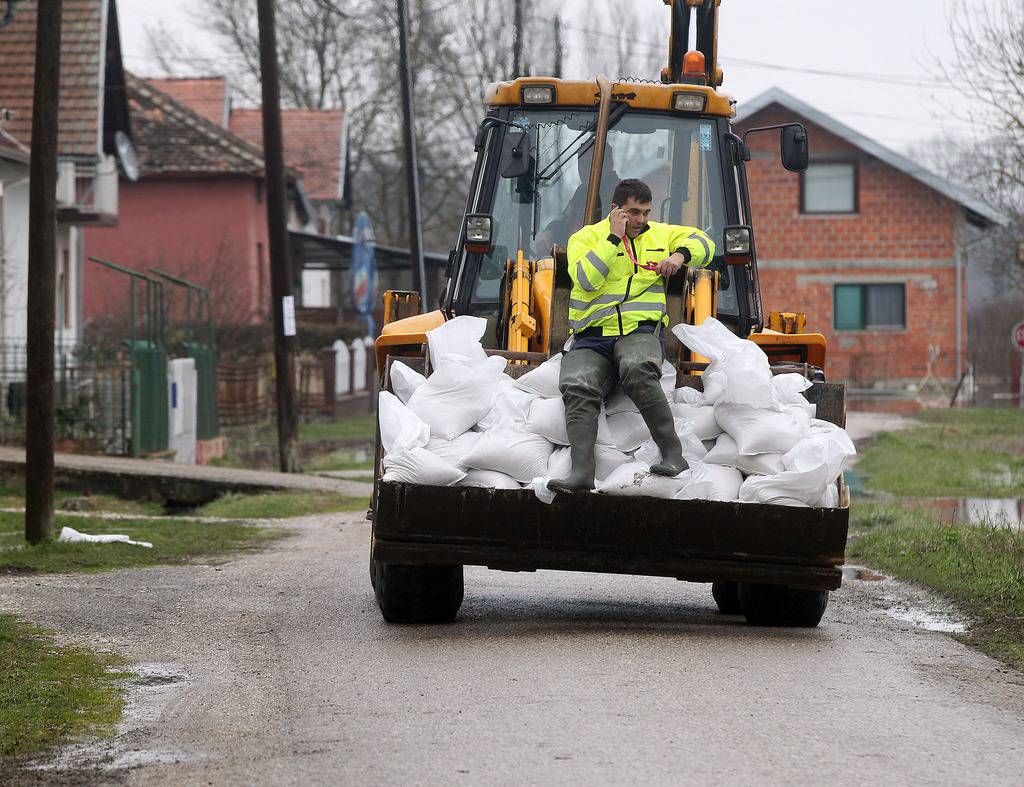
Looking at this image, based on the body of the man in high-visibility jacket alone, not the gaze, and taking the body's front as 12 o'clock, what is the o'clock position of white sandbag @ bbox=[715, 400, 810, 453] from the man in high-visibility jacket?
The white sandbag is roughly at 10 o'clock from the man in high-visibility jacket.

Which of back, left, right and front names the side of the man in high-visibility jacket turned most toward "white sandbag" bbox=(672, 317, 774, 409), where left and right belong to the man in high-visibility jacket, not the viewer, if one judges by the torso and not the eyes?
left

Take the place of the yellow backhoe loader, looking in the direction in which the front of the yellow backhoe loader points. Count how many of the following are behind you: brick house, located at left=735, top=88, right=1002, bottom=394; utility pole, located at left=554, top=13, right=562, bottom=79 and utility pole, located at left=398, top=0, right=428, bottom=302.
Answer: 3

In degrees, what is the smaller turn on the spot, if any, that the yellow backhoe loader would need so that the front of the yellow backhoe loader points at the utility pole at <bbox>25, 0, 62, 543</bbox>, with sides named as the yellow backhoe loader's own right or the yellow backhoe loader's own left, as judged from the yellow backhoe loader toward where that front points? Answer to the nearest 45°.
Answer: approximately 135° to the yellow backhoe loader's own right

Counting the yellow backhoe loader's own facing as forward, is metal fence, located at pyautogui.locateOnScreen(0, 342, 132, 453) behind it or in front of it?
behind

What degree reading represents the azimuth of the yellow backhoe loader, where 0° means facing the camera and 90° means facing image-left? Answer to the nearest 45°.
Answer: approximately 0°

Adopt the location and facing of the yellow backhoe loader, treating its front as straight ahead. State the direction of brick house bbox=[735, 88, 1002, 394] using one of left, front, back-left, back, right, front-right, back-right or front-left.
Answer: back

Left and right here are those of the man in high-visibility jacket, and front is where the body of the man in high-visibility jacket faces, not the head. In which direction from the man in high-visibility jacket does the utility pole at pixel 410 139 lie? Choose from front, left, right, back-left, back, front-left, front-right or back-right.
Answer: back

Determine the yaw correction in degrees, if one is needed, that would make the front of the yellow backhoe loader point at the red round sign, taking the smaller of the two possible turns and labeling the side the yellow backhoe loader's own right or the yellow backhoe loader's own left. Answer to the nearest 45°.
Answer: approximately 180°

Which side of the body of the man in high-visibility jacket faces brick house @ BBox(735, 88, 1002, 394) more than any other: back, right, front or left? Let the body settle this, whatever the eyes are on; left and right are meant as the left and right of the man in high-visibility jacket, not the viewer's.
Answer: back
